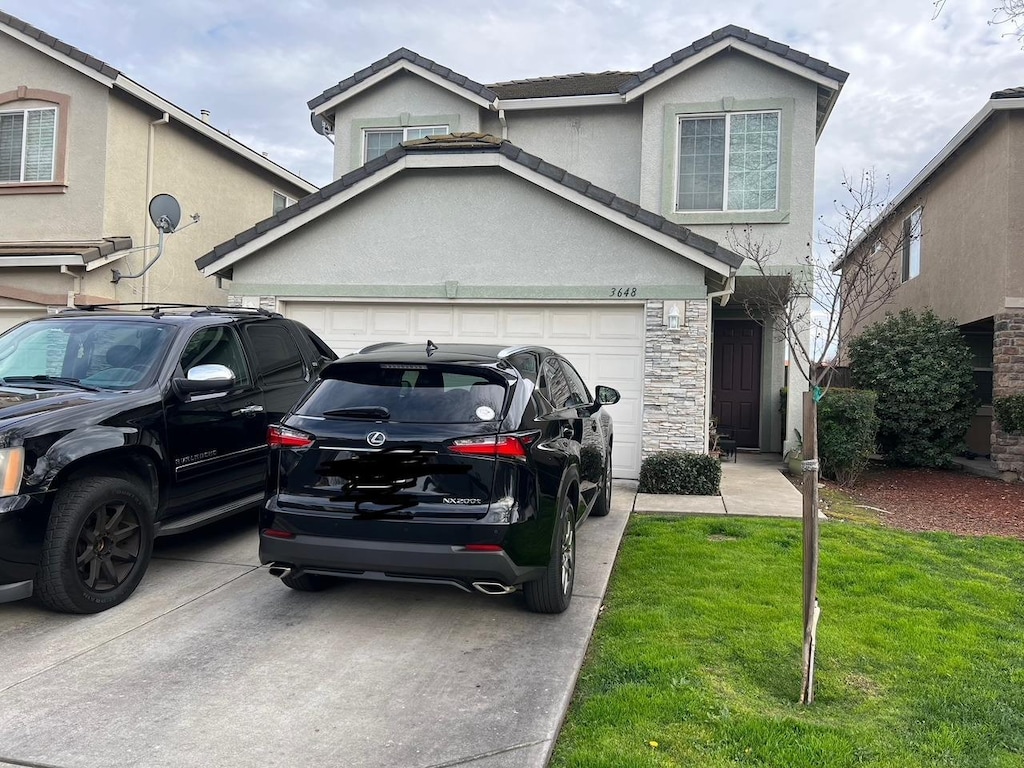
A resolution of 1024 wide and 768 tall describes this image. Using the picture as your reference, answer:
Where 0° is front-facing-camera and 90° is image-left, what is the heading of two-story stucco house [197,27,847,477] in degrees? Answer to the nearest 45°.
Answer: approximately 0°

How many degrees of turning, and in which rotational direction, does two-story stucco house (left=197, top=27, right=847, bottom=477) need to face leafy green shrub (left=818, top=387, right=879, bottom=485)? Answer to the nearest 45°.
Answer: approximately 90° to its left

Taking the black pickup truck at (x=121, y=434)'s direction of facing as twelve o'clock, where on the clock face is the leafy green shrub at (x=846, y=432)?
The leafy green shrub is roughly at 7 o'clock from the black pickup truck.

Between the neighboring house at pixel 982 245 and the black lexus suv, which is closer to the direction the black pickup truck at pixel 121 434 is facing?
the black lexus suv

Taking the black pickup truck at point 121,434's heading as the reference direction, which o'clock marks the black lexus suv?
The black lexus suv is roughly at 9 o'clock from the black pickup truck.

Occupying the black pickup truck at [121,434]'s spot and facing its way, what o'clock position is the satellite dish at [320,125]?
The satellite dish is roughly at 5 o'clock from the black pickup truck.

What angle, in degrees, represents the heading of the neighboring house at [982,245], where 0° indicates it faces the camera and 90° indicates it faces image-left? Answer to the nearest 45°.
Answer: approximately 315°

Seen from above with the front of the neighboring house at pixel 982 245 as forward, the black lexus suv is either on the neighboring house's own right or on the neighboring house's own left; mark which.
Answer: on the neighboring house's own right

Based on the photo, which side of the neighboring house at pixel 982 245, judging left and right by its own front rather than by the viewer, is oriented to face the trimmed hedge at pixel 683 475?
right

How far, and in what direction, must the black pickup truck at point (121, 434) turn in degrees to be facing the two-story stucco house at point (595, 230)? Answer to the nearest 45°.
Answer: approximately 180°

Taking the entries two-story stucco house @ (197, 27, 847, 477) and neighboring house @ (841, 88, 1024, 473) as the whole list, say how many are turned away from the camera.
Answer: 0

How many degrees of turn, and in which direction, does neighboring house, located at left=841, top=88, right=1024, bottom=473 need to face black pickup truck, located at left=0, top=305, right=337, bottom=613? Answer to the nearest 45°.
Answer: approximately 90° to its right

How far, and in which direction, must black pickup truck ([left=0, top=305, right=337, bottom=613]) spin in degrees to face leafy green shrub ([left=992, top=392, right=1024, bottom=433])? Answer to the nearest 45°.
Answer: approximately 135° to its left

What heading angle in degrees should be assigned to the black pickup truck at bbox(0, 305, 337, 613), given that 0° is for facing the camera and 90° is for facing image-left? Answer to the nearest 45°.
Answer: approximately 45°
